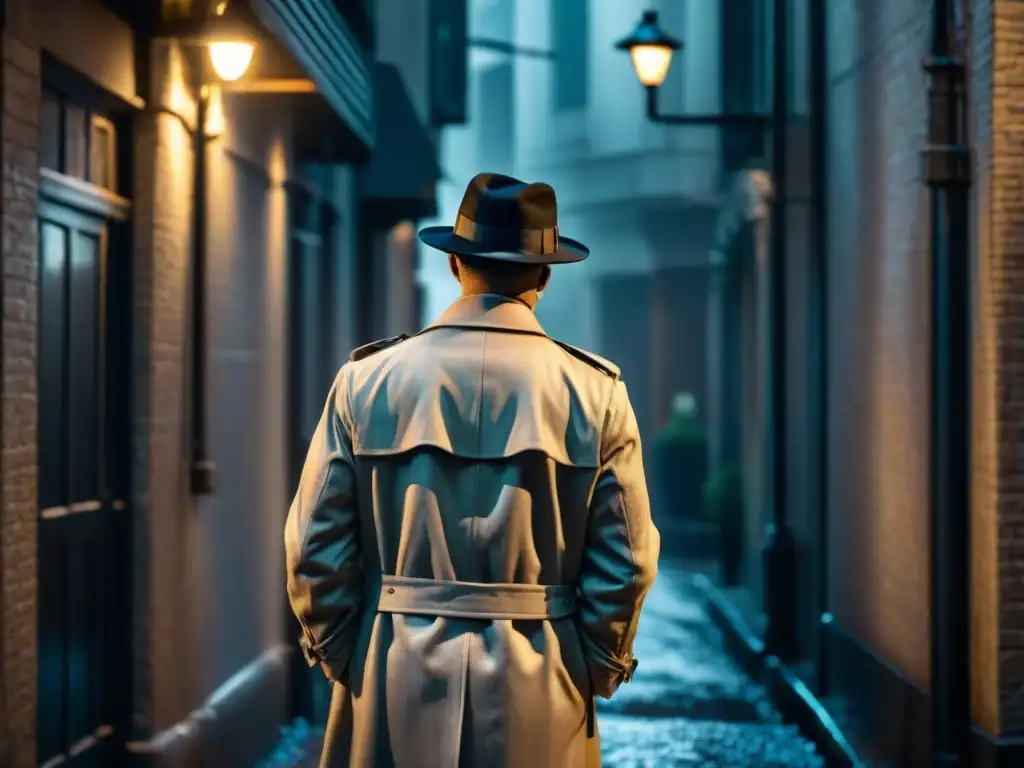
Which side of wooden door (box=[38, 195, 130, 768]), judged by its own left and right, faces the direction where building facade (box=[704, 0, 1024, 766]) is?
front

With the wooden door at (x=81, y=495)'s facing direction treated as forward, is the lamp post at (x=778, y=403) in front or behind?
in front

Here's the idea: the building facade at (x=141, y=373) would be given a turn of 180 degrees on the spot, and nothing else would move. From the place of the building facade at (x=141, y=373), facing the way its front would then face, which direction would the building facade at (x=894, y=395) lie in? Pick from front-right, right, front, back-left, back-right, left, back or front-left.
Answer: back

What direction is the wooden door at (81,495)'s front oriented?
to the viewer's right

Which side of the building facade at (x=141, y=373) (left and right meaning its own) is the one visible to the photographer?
right

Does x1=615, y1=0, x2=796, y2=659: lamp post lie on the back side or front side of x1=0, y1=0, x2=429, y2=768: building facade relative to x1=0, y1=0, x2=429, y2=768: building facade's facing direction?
on the front side
